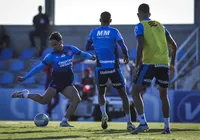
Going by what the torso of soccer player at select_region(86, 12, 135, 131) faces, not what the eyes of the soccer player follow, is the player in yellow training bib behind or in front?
behind

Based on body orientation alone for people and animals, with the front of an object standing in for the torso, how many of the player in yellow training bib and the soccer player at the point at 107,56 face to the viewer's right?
0

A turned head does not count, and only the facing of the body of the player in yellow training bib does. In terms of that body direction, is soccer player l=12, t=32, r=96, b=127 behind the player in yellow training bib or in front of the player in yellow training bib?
in front

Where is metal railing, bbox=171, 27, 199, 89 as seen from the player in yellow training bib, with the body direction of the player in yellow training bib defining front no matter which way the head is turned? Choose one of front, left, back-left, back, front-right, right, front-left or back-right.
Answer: front-right

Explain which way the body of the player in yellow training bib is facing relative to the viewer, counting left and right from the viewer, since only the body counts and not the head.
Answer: facing away from the viewer and to the left of the viewer

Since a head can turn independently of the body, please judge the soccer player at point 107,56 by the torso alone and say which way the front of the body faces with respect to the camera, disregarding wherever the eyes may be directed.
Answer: away from the camera

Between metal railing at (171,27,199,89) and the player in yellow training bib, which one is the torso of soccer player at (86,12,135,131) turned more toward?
the metal railing
